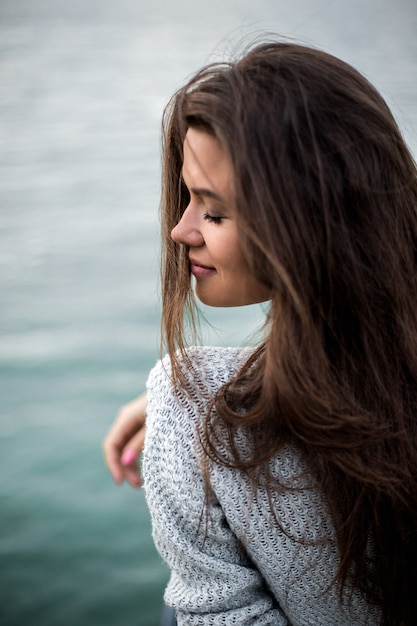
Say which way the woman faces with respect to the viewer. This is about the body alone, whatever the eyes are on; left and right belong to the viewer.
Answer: facing away from the viewer and to the left of the viewer

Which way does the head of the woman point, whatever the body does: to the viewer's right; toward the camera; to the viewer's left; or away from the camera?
to the viewer's left
